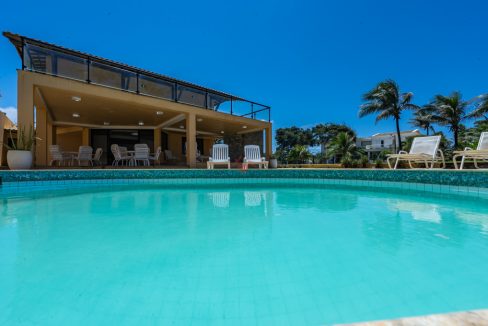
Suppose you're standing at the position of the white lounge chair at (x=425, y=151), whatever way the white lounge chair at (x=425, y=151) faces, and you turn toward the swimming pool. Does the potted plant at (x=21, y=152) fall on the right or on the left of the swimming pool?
right

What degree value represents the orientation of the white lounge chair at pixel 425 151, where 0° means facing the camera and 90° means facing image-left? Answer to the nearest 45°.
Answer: approximately 45°

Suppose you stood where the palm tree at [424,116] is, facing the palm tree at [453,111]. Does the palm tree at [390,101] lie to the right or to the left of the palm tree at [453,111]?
right

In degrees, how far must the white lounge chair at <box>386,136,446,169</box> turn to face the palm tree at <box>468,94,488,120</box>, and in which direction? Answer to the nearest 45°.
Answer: approximately 135° to its right

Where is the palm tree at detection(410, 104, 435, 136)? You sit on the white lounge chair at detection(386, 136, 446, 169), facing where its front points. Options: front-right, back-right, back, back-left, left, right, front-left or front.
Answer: back-right

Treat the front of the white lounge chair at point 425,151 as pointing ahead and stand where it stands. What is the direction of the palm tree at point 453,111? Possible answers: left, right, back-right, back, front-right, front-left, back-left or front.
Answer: back-right

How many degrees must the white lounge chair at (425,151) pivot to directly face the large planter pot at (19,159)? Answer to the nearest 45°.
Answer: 0° — it already faces it
